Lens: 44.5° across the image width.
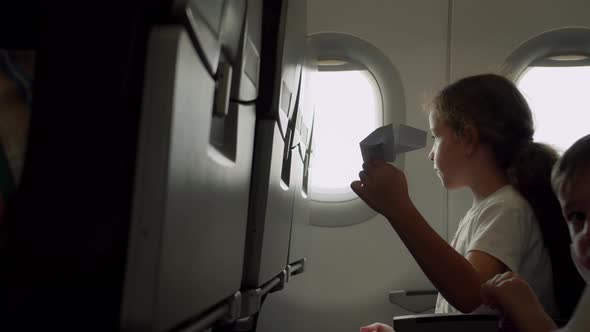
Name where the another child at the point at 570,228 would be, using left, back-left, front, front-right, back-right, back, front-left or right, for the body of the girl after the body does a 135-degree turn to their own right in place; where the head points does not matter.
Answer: back-right

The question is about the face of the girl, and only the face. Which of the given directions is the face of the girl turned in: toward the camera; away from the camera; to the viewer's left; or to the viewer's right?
to the viewer's left

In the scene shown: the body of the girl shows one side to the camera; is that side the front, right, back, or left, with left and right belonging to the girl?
left

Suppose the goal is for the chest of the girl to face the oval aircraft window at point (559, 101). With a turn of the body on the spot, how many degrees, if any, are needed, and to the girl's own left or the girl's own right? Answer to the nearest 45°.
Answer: approximately 90° to the girl's own right
